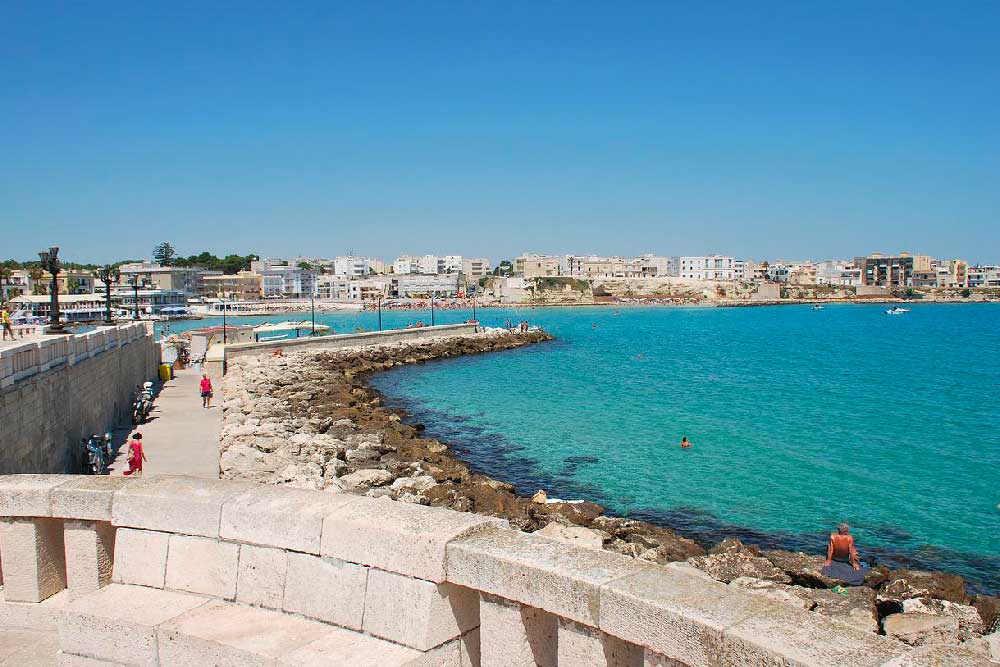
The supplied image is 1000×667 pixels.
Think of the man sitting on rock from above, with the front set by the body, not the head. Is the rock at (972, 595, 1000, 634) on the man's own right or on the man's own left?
on the man's own right

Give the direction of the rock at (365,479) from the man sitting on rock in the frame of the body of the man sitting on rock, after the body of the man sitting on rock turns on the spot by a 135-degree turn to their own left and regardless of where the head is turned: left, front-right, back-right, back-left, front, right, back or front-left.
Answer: front-right

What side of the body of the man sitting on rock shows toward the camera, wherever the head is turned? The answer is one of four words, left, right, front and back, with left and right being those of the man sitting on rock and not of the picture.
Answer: back

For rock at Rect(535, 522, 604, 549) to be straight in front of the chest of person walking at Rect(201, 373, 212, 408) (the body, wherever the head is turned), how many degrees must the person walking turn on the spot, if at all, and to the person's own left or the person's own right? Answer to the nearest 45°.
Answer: approximately 180°

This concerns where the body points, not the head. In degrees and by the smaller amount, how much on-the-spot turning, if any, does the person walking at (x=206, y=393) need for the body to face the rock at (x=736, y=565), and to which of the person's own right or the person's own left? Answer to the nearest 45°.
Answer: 0° — they already face it

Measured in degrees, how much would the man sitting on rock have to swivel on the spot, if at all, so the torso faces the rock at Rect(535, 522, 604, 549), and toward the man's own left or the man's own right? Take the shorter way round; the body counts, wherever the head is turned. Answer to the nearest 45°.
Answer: approximately 90° to the man's own left

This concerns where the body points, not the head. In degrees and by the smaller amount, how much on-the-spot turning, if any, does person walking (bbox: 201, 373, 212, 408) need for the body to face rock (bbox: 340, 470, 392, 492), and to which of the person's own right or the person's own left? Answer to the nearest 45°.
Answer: approximately 180°

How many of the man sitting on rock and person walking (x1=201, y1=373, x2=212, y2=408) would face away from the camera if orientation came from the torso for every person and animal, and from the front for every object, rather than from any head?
2
